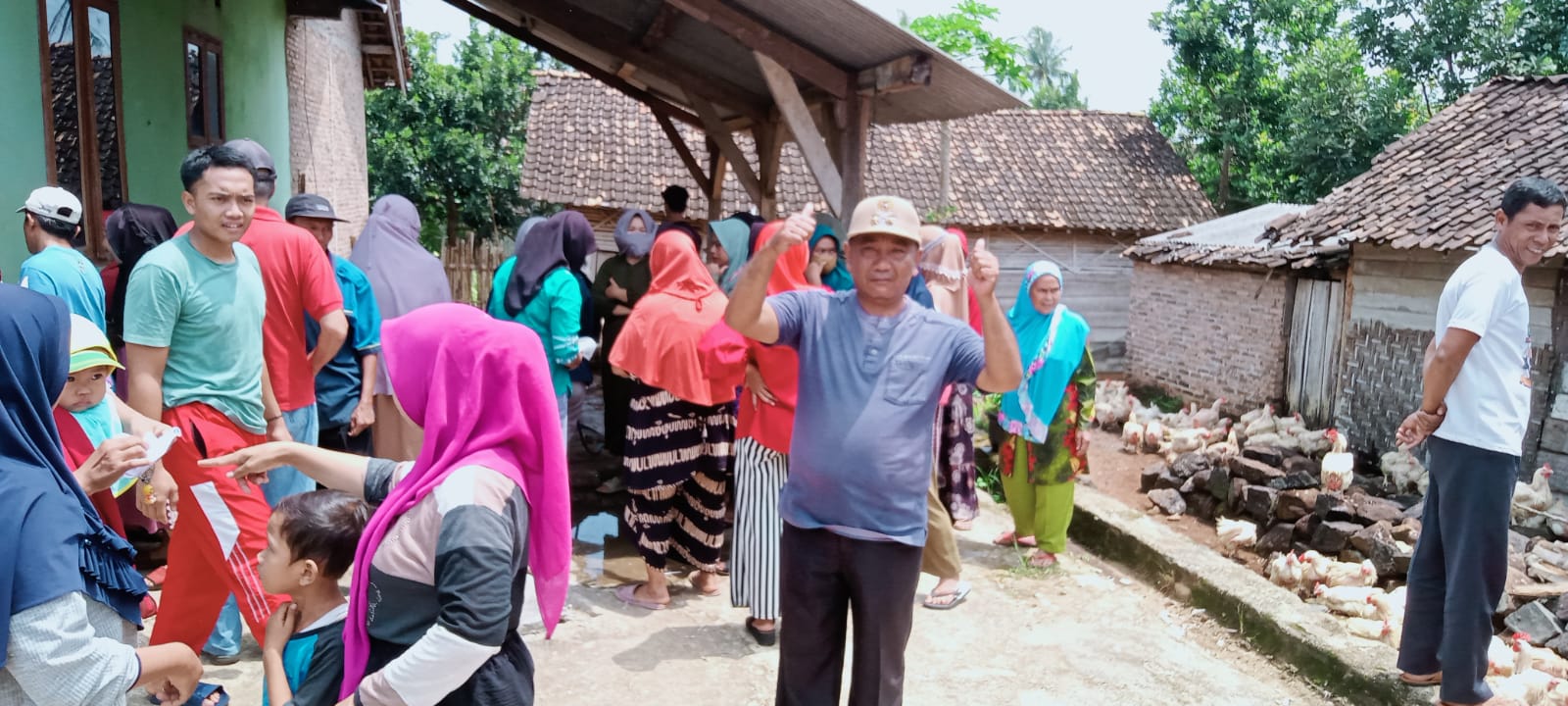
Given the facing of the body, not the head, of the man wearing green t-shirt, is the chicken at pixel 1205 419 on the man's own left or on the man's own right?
on the man's own left

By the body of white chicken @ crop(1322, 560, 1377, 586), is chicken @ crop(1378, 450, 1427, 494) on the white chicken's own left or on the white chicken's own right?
on the white chicken's own left

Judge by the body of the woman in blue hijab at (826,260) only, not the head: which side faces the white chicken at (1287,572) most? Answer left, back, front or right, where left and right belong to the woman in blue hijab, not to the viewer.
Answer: left

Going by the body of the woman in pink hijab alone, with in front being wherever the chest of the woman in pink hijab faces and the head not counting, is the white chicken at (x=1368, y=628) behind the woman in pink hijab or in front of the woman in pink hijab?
behind
